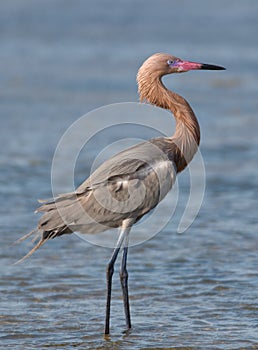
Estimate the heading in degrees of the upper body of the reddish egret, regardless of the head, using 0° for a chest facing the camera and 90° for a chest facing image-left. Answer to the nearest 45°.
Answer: approximately 270°
